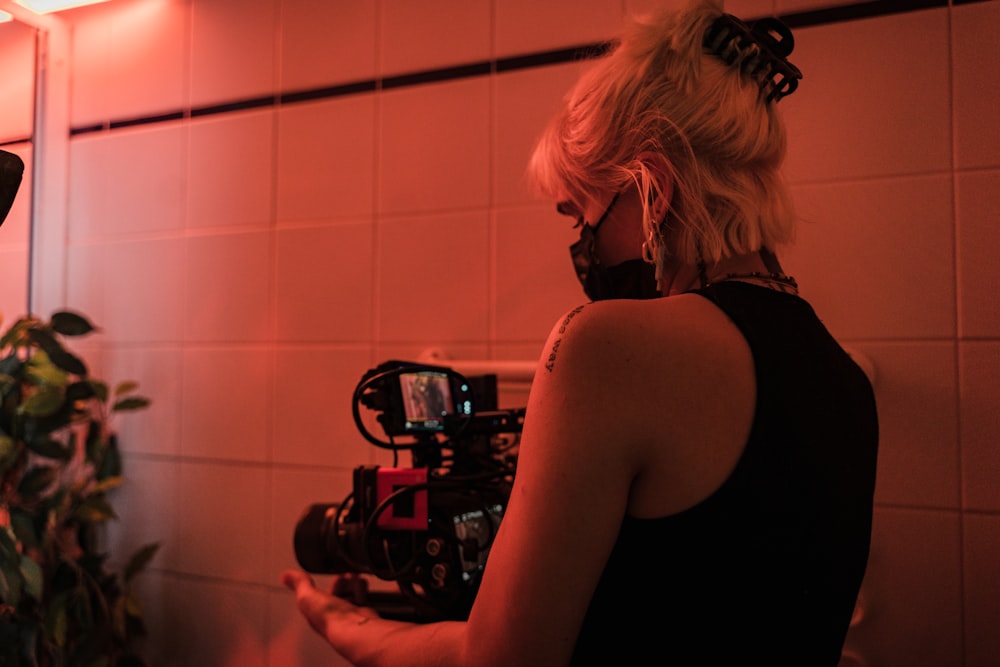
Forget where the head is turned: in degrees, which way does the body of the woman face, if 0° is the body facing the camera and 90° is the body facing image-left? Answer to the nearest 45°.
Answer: approximately 135°

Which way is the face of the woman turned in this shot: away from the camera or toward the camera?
away from the camera
